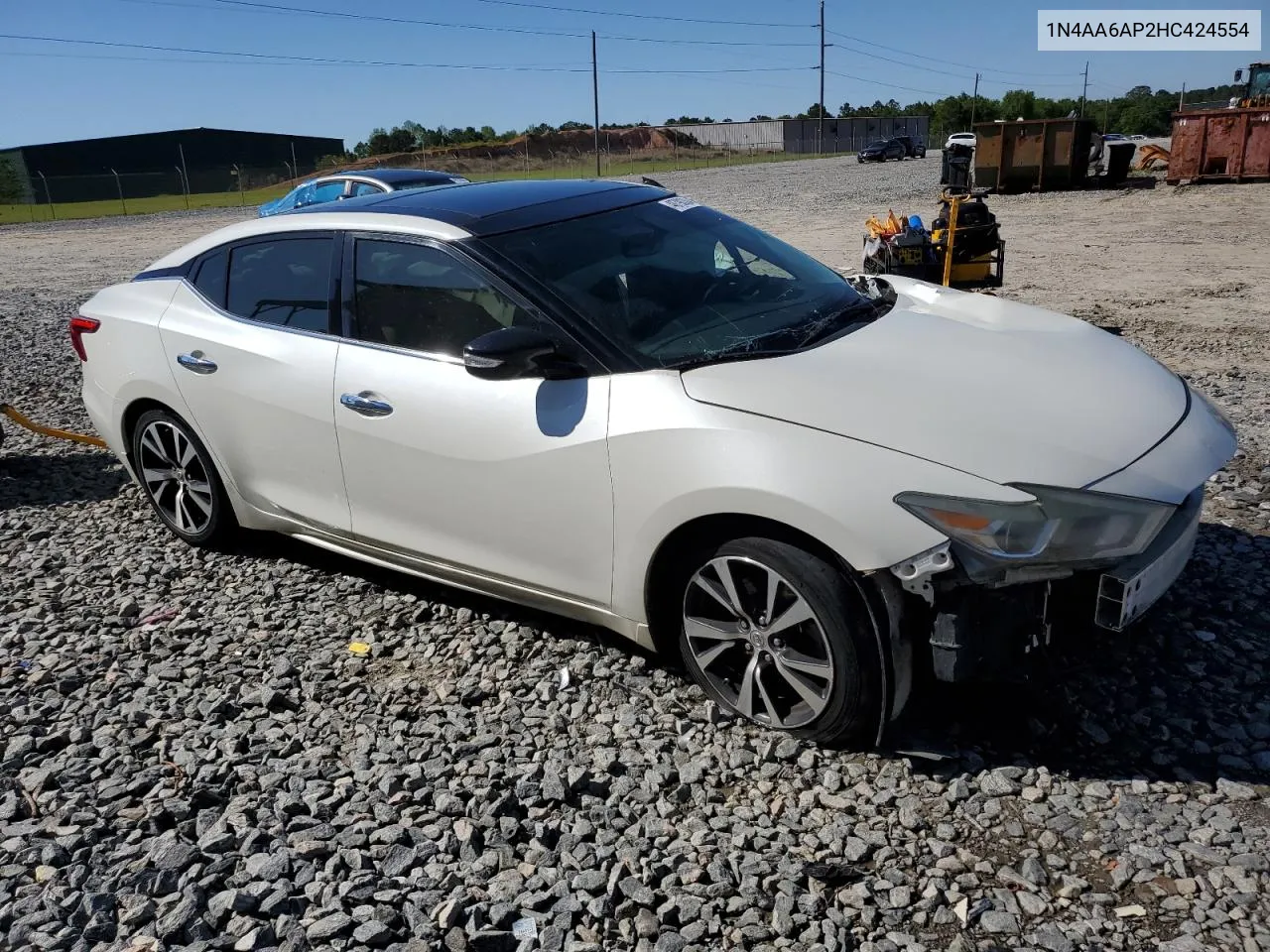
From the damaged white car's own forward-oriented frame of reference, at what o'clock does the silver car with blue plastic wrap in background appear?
The silver car with blue plastic wrap in background is roughly at 7 o'clock from the damaged white car.

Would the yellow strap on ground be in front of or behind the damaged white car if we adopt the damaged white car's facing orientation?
behind

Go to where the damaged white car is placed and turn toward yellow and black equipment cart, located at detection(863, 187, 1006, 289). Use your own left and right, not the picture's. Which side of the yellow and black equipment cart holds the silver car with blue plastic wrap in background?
left

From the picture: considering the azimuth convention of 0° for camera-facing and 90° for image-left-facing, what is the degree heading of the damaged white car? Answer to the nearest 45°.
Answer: approximately 315°

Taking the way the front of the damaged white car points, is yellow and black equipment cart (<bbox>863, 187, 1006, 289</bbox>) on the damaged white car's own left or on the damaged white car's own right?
on the damaged white car's own left

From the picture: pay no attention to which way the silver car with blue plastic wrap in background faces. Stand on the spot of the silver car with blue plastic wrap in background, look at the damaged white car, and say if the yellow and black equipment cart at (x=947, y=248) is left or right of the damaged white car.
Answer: left
